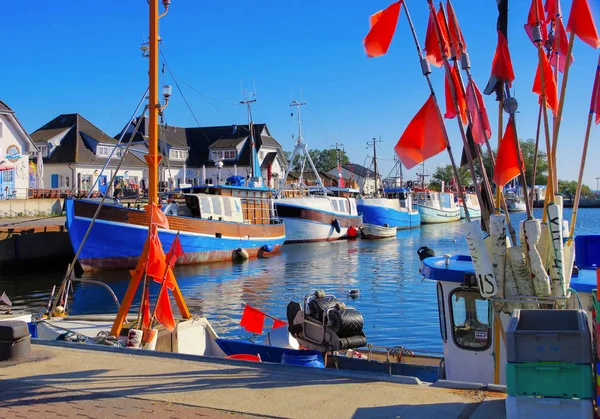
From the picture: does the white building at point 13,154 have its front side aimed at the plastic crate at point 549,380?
yes

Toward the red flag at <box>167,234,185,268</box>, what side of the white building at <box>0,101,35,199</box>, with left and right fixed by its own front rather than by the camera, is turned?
front

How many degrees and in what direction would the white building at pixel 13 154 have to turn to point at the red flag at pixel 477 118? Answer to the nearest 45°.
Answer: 0° — it already faces it

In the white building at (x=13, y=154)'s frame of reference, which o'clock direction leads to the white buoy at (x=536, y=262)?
The white buoy is roughly at 12 o'clock from the white building.

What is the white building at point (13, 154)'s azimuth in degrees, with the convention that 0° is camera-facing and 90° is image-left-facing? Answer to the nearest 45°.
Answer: approximately 0°

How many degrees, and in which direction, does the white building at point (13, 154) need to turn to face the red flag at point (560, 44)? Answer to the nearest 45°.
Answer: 0° — it already faces it

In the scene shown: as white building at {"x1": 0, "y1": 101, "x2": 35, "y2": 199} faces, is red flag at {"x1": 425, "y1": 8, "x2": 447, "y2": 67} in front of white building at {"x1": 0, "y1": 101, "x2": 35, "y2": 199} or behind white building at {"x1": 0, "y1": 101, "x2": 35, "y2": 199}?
in front

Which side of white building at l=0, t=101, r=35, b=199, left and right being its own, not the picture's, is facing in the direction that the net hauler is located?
front

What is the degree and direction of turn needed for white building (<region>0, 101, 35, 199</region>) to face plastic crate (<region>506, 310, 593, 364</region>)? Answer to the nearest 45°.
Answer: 0° — it already faces it

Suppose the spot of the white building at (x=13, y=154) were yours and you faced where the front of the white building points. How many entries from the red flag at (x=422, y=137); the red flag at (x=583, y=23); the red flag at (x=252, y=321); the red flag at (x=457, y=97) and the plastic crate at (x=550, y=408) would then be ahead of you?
5

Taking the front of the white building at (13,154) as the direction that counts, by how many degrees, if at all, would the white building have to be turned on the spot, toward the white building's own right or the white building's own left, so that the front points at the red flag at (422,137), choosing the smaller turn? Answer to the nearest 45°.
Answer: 0° — it already faces it

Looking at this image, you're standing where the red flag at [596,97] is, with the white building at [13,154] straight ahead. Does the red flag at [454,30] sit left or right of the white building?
left
